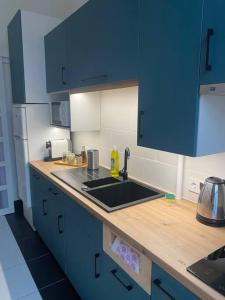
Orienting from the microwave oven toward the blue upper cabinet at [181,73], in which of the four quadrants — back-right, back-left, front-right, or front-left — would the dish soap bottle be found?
front-left

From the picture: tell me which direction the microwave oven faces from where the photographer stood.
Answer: facing the viewer and to the left of the viewer

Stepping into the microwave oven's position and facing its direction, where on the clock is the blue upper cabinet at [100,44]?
The blue upper cabinet is roughly at 10 o'clock from the microwave oven.

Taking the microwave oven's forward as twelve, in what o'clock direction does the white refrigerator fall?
The white refrigerator is roughly at 3 o'clock from the microwave oven.

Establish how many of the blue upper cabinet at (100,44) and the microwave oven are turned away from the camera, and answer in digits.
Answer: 0
